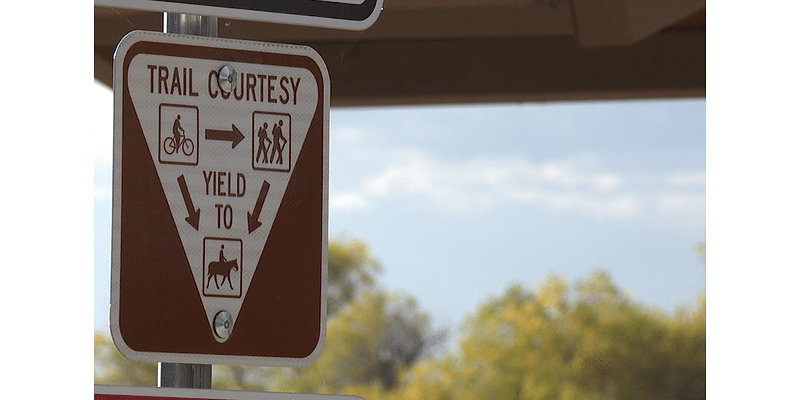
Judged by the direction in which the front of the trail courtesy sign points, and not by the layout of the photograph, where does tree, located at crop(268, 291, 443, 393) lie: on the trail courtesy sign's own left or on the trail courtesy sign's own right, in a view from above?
on the trail courtesy sign's own left

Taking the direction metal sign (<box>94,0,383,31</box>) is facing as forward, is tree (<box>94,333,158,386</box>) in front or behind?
behind

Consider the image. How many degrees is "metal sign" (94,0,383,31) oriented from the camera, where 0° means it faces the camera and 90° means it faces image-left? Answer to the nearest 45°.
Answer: approximately 315°

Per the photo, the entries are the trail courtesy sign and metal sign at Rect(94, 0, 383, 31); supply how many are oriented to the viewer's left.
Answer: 0

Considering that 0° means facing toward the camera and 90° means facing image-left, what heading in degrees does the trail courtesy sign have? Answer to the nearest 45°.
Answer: approximately 315°

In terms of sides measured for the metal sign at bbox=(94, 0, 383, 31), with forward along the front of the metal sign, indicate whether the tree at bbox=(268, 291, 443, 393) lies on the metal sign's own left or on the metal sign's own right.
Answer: on the metal sign's own left
